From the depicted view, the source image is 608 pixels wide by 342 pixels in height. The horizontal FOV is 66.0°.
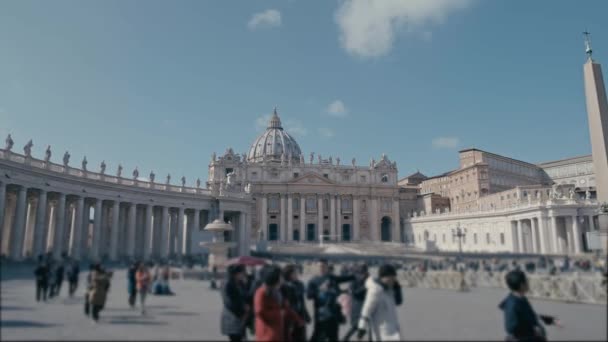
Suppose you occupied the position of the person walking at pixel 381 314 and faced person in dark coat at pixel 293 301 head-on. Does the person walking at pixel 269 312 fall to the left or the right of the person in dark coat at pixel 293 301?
left

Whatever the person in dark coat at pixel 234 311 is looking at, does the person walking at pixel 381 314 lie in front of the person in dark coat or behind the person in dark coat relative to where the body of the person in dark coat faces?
in front
